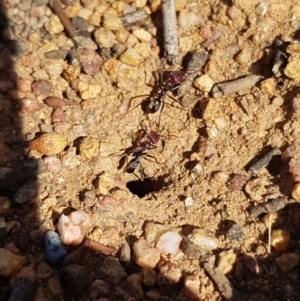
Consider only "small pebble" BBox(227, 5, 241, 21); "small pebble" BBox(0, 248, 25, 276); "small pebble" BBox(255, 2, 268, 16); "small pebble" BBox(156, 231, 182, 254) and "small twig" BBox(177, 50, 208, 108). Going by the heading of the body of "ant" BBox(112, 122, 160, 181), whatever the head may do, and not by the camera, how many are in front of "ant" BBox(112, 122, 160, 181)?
3

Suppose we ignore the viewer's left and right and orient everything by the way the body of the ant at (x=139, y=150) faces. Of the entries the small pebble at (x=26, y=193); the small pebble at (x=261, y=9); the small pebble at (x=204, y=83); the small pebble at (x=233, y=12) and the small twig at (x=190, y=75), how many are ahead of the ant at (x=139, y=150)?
4

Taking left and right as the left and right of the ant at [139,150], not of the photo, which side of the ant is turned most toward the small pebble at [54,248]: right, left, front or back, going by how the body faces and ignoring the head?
back

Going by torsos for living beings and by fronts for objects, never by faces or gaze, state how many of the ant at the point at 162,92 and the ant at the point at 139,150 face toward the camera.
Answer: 0

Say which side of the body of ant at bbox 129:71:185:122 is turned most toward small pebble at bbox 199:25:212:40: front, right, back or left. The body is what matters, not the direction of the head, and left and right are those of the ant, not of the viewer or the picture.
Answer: front

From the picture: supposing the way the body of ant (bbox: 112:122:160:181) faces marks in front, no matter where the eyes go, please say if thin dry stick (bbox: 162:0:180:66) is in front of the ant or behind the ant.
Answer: in front

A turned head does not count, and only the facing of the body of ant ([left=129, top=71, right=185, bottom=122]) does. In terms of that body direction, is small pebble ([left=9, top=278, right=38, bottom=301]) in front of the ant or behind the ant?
behind

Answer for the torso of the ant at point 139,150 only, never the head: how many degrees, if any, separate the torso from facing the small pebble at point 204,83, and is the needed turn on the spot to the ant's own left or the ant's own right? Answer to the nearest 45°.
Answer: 0° — it already faces it

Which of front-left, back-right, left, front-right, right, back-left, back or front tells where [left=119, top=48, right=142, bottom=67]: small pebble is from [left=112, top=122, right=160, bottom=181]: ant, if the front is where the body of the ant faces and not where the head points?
front-left

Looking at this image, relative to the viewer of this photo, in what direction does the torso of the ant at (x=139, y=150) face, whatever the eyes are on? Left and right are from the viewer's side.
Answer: facing away from the viewer and to the right of the viewer

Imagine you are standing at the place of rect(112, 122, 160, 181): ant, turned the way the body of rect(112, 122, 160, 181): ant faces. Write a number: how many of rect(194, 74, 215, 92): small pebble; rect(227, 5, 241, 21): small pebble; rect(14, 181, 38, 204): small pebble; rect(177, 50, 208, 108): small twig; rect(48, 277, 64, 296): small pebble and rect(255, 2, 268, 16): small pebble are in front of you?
4

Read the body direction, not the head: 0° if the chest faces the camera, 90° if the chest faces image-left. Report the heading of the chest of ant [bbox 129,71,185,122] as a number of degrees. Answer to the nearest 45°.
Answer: approximately 225°

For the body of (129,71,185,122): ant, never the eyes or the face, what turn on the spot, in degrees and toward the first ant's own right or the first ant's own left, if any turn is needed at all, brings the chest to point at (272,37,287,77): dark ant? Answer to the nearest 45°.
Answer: approximately 45° to the first ant's own right

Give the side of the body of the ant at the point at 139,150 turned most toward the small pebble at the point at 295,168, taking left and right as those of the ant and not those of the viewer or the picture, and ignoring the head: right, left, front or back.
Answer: right

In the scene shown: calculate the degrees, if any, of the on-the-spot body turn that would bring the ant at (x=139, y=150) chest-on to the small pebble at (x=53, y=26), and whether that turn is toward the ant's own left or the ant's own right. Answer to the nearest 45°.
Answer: approximately 90° to the ant's own left

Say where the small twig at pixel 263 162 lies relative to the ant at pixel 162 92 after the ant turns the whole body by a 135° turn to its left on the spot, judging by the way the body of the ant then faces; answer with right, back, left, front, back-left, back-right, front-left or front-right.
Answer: back-left

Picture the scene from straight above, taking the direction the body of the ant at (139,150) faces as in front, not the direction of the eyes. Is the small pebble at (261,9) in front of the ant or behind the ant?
in front
